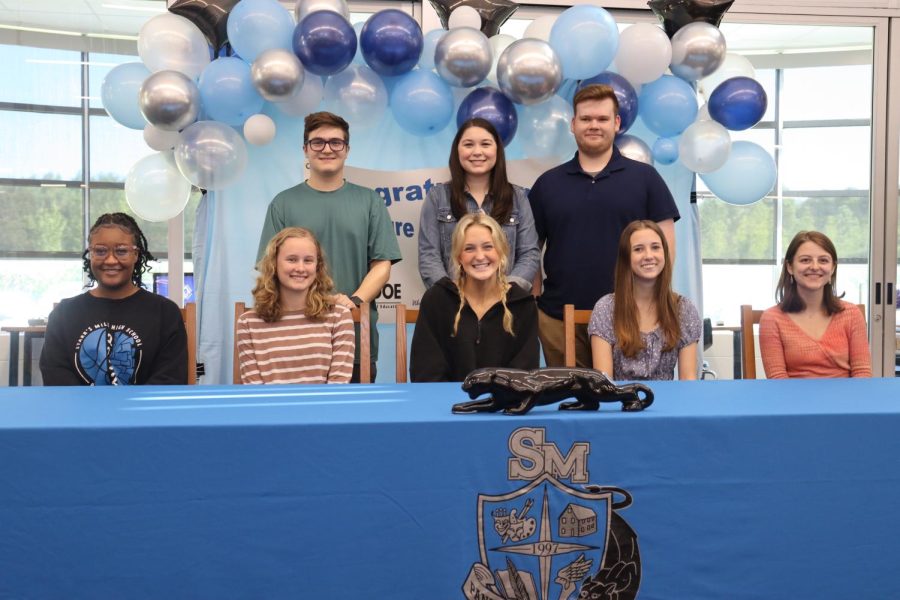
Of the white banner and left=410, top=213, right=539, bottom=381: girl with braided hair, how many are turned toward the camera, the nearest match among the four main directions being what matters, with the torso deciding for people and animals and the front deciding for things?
2

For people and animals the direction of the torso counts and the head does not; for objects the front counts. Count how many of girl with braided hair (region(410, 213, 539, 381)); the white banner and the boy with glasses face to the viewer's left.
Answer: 0

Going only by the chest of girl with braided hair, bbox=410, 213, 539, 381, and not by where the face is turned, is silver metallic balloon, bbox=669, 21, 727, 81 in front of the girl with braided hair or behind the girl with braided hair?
behind

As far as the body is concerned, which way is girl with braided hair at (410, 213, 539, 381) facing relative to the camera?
toward the camera

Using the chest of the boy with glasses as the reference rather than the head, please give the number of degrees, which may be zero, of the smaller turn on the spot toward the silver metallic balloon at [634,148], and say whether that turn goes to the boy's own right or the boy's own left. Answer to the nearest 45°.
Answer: approximately 90° to the boy's own left

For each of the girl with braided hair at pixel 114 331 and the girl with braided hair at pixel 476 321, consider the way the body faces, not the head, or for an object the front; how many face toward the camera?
2

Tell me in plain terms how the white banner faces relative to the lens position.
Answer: facing the viewer

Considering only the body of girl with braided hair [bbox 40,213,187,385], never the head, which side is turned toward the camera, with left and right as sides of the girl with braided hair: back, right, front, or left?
front

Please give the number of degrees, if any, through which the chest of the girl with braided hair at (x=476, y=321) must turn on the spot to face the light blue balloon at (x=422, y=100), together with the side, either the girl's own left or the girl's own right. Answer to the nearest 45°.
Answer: approximately 180°

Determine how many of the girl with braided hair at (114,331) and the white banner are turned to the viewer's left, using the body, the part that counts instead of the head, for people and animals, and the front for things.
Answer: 0

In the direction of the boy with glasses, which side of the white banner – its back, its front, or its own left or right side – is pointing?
front

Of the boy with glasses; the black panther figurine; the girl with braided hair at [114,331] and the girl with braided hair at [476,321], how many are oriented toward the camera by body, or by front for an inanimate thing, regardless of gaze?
3
